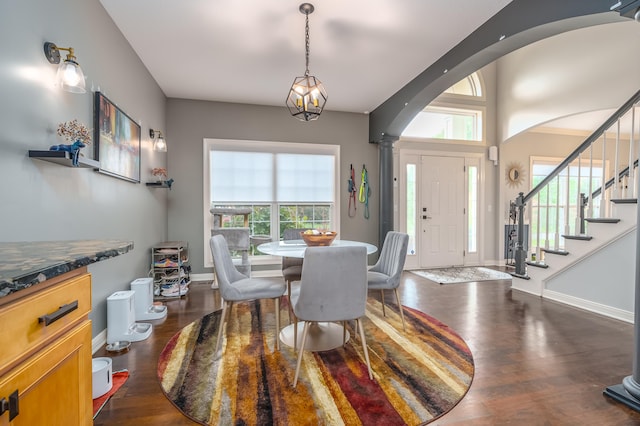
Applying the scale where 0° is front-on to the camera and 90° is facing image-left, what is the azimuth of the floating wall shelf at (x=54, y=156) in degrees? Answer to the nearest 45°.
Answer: approximately 315°

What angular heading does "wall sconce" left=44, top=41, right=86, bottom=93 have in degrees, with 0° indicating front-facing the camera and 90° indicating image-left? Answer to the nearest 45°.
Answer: approximately 315°

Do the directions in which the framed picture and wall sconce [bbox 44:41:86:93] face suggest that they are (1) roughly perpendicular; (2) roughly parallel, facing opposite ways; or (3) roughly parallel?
roughly parallel

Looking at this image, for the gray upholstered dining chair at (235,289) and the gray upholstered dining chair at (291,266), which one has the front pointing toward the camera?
the gray upholstered dining chair at (291,266)

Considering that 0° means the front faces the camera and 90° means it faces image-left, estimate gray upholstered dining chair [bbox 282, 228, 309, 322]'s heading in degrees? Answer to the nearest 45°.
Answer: approximately 0°

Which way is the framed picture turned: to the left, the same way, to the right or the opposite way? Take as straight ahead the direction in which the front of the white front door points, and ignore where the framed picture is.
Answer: to the left

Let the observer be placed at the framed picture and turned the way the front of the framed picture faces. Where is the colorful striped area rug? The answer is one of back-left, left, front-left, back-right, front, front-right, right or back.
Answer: front

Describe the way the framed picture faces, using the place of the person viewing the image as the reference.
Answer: facing the viewer and to the right of the viewer

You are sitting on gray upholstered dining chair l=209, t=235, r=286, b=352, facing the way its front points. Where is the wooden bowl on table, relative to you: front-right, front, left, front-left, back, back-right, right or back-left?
front

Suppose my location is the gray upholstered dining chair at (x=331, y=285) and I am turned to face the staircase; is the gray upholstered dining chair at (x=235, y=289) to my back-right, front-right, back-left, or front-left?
back-left

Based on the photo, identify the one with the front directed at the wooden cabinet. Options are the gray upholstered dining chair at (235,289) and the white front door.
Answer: the white front door

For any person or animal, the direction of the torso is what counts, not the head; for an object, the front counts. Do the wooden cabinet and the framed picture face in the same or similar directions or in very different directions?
same or similar directions

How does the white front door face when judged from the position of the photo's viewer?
facing the viewer

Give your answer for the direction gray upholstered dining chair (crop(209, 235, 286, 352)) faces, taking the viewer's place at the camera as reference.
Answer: facing to the right of the viewer

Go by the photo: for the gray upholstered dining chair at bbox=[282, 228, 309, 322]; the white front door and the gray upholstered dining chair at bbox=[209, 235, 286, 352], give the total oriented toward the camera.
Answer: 2

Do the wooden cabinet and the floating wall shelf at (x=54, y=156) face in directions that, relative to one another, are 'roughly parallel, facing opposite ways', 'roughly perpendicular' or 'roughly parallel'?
roughly parallel

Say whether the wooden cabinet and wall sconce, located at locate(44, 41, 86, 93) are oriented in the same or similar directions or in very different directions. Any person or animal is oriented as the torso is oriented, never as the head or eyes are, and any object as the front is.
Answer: same or similar directions

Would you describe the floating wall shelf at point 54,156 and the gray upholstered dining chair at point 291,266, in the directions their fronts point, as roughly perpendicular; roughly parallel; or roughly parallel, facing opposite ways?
roughly perpendicular
